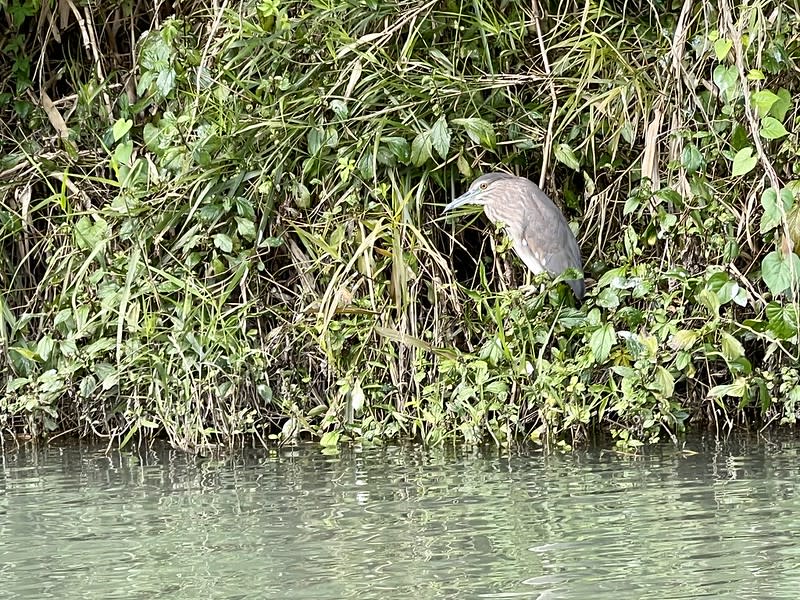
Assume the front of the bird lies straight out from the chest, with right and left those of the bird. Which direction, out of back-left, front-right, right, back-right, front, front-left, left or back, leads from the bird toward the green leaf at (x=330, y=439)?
front

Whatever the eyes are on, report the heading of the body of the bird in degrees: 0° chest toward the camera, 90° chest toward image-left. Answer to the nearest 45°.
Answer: approximately 90°

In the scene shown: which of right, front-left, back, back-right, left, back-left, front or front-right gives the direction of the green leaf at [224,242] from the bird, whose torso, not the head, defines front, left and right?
front

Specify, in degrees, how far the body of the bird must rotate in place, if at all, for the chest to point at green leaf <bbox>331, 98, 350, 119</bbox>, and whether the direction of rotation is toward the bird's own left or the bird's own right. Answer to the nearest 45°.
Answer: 0° — it already faces it

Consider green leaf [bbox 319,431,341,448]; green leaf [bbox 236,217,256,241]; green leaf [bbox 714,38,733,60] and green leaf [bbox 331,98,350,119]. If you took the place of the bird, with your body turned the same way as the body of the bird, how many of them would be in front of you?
3

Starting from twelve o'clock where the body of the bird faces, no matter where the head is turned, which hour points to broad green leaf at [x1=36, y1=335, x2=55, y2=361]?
The broad green leaf is roughly at 12 o'clock from the bird.

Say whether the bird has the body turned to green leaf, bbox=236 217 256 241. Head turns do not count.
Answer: yes

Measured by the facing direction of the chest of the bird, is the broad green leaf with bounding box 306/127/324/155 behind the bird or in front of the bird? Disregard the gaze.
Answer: in front

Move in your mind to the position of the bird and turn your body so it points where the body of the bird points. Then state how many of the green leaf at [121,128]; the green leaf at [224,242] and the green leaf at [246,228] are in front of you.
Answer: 3
